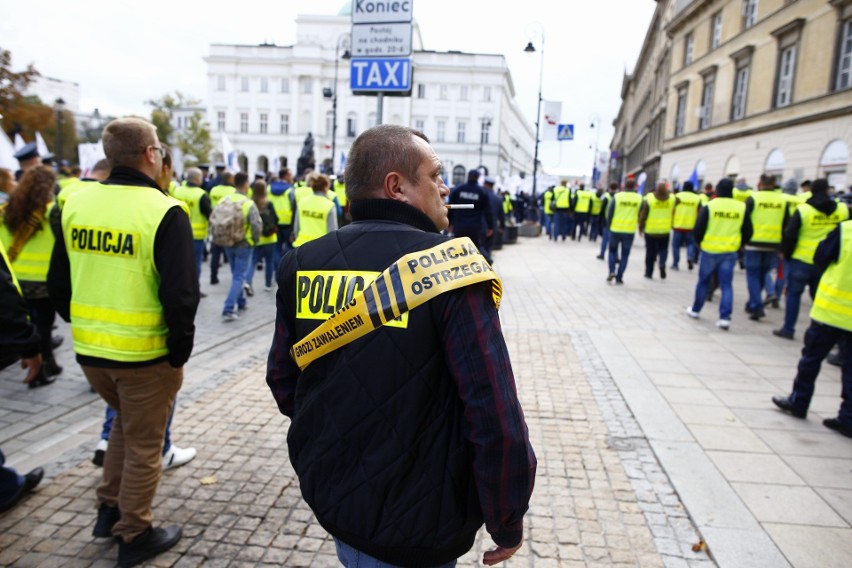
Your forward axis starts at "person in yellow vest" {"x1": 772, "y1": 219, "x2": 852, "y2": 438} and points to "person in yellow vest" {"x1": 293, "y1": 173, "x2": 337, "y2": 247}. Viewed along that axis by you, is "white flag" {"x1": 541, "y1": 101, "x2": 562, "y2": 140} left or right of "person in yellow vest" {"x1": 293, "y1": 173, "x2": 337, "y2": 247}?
right

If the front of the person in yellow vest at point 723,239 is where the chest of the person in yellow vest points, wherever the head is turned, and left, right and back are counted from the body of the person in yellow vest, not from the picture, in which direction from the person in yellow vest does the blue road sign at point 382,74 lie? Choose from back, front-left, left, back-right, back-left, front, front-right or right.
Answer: back-left

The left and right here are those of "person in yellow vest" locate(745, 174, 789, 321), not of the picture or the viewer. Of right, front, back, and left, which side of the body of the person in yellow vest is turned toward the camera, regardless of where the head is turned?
back

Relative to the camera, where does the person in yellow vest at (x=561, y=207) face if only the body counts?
away from the camera

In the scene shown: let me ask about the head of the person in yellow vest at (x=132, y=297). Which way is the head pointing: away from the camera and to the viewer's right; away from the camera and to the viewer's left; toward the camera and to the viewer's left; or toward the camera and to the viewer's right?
away from the camera and to the viewer's right

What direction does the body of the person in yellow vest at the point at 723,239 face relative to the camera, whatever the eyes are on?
away from the camera

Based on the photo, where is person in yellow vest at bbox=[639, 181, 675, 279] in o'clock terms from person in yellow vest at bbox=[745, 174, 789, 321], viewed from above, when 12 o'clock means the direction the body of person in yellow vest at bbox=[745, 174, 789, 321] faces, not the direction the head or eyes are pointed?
person in yellow vest at bbox=[639, 181, 675, 279] is roughly at 11 o'clock from person in yellow vest at bbox=[745, 174, 789, 321].

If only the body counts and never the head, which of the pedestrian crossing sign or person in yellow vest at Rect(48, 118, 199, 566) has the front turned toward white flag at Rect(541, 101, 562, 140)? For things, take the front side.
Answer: the person in yellow vest

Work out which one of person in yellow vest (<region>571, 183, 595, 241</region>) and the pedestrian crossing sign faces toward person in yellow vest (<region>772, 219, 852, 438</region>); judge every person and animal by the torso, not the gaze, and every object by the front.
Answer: the pedestrian crossing sign
